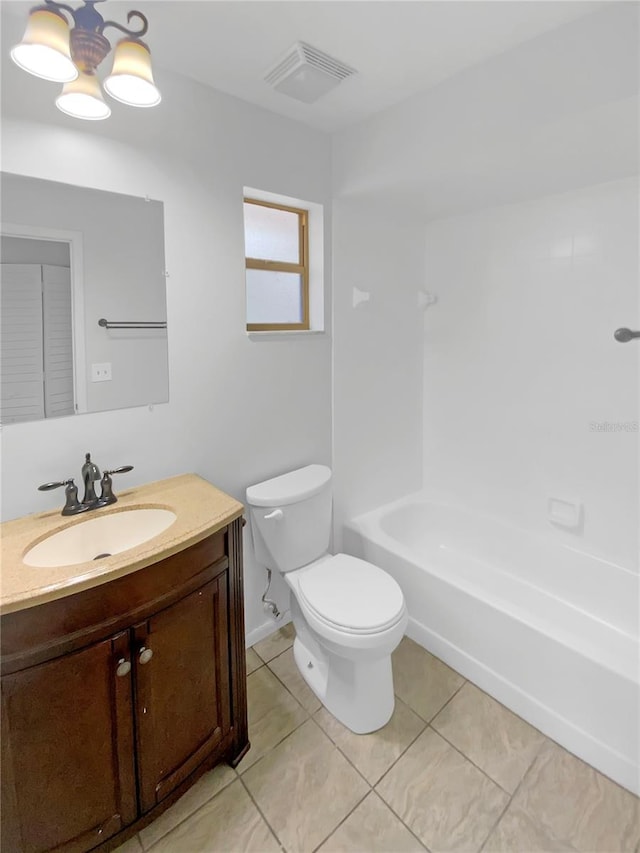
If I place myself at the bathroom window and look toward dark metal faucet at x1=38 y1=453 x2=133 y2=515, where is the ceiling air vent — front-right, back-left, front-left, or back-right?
front-left

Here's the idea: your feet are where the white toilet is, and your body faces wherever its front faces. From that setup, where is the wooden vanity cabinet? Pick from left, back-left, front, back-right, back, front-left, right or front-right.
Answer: right

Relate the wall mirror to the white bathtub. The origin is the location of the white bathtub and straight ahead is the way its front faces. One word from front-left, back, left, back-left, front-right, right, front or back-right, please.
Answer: front

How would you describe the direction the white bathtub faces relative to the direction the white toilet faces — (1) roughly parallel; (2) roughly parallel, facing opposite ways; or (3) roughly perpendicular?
roughly perpendicular

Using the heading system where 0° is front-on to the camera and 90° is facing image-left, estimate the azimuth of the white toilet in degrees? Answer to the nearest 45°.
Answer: approximately 315°

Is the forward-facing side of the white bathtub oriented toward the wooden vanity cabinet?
yes

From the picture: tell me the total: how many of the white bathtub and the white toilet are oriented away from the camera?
0

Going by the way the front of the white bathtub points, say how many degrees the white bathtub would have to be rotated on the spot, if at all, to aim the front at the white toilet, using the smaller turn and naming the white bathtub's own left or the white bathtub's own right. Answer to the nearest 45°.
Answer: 0° — it already faces it

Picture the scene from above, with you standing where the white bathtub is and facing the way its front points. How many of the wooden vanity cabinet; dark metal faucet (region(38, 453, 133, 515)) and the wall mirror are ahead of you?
3

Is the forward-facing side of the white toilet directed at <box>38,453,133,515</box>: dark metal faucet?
no

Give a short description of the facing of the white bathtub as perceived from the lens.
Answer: facing the viewer and to the left of the viewer
